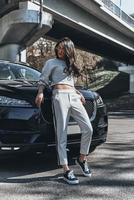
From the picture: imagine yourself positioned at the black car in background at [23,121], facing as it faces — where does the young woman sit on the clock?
The young woman is roughly at 11 o'clock from the black car in background.

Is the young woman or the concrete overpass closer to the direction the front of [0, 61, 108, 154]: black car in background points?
the young woman

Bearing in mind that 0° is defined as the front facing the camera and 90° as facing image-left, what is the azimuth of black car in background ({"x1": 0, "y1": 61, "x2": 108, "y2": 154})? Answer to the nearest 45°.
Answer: approximately 315°

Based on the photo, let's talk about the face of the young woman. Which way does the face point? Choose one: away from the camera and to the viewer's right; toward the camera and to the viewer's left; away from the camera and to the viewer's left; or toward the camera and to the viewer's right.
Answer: toward the camera and to the viewer's left
